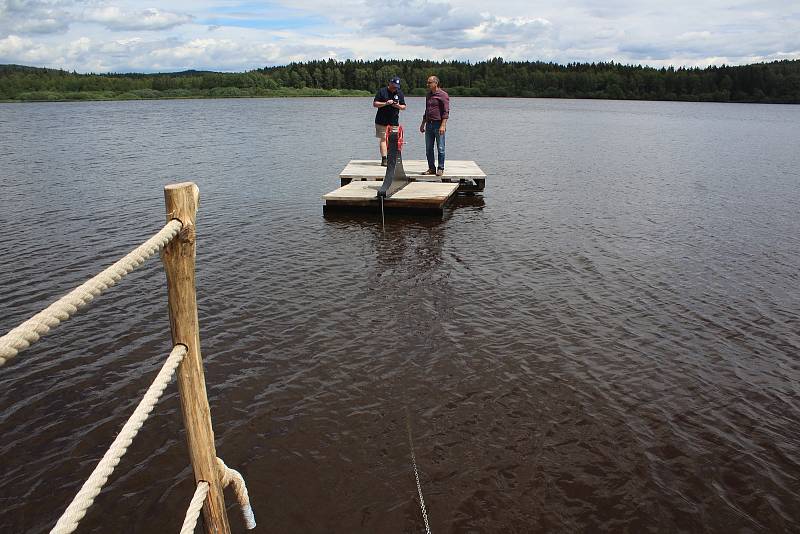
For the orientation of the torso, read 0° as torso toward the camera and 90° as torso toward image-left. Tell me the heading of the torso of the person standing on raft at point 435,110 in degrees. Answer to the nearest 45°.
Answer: approximately 45°

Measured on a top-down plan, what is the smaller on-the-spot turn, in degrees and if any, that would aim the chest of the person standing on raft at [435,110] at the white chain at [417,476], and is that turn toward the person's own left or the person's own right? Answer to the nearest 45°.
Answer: approximately 45° to the person's own left

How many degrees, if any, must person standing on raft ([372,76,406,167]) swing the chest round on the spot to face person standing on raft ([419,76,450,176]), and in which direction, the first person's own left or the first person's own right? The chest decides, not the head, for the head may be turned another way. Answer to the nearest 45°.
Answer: approximately 90° to the first person's own left

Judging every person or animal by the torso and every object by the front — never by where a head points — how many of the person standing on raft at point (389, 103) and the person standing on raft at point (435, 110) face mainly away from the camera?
0

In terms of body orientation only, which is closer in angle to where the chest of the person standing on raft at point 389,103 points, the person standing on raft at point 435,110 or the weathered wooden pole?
the weathered wooden pole

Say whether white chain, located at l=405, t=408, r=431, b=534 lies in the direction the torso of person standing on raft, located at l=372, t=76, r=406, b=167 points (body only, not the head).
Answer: yes

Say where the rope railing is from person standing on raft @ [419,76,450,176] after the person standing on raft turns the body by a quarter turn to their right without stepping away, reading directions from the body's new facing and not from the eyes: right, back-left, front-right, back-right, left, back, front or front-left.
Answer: back-left

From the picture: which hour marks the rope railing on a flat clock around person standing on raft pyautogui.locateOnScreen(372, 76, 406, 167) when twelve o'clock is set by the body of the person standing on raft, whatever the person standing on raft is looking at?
The rope railing is roughly at 12 o'clock from the person standing on raft.

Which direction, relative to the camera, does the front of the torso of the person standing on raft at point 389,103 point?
toward the camera

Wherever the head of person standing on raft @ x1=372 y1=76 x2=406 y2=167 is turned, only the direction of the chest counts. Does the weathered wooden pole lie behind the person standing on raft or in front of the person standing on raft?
in front

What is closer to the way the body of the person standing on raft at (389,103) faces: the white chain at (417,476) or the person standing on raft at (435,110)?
the white chain
